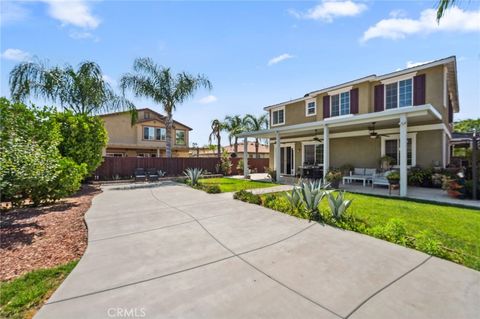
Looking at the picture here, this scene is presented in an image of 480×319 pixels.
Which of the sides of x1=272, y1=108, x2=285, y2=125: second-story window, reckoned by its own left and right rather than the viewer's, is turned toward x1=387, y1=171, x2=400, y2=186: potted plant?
left

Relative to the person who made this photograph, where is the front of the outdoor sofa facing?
facing the viewer and to the left of the viewer

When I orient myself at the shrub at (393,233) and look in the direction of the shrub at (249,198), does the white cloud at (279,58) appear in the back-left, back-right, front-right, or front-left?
front-right

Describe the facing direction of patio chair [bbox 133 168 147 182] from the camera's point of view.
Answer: facing the viewer

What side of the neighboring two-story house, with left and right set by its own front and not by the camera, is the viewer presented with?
back

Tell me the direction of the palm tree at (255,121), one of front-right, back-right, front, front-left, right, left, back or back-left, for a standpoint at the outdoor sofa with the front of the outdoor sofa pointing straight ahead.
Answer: right

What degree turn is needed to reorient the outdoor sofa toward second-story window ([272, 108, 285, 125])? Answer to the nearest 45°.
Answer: approximately 90° to its right

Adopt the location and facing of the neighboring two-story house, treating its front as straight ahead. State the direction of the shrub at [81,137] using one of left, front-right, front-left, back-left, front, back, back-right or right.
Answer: front

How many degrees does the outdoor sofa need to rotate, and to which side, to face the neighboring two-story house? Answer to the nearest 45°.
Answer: approximately 45° to its right
